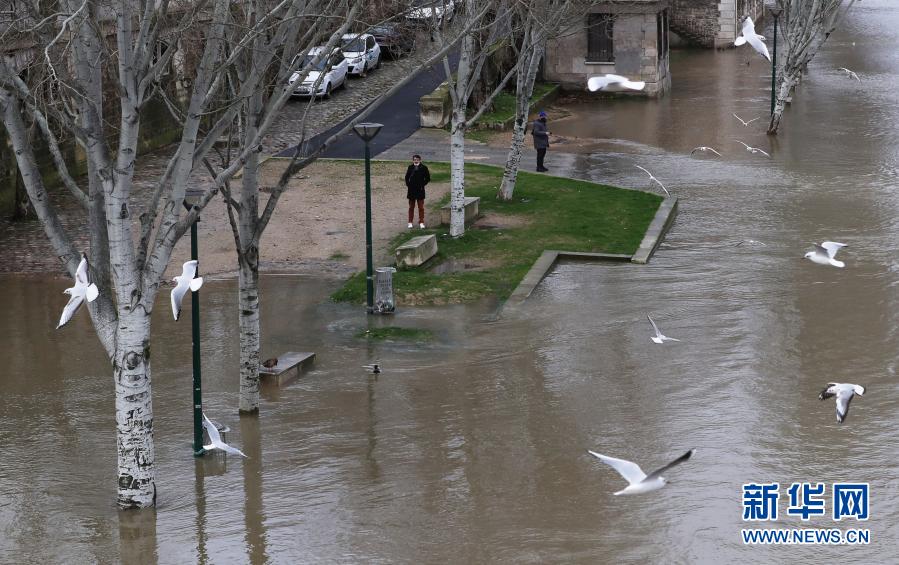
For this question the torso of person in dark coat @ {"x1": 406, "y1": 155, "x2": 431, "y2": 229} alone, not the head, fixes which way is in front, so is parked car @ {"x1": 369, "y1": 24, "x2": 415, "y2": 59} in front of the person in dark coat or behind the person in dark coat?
behind

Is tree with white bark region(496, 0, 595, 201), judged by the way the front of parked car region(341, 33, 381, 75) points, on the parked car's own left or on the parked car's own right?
on the parked car's own left

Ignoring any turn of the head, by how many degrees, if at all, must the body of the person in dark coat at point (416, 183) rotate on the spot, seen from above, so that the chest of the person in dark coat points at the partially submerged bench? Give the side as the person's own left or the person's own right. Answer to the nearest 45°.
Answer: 0° — they already face it

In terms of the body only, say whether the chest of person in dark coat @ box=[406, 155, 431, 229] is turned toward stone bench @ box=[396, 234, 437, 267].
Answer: yes

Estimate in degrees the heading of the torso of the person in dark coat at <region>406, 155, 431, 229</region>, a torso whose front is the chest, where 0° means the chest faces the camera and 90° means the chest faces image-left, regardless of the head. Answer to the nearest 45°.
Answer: approximately 0°

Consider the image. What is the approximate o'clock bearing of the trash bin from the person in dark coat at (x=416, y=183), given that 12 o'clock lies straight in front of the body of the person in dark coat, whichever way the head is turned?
The trash bin is roughly at 12 o'clock from the person in dark coat.

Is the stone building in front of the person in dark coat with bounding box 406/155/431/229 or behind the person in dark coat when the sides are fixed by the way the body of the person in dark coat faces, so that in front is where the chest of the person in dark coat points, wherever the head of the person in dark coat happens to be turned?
behind

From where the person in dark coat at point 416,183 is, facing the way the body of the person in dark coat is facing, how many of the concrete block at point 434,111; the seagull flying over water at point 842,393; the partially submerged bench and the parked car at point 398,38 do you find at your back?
2

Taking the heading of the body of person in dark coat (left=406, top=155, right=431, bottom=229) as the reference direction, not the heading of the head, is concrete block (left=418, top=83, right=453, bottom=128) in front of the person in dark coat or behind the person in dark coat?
behind

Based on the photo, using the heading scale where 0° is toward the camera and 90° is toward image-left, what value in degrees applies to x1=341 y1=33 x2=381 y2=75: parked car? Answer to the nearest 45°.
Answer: approximately 45°

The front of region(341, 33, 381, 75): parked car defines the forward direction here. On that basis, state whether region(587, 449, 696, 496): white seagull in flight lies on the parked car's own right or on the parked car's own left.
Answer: on the parked car's own left

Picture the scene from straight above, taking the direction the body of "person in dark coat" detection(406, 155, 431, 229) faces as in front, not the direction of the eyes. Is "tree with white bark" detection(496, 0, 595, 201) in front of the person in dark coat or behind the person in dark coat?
behind
